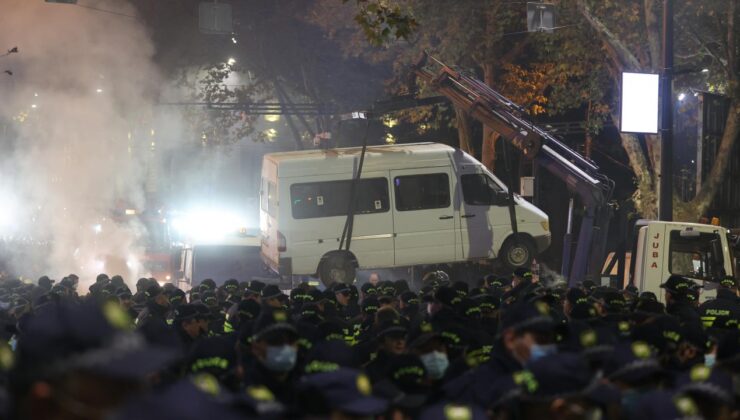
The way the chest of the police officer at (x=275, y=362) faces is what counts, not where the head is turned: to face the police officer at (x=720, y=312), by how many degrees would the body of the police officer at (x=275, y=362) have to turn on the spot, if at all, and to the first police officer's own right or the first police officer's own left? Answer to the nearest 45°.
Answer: approximately 90° to the first police officer's own left

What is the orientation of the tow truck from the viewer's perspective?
to the viewer's right

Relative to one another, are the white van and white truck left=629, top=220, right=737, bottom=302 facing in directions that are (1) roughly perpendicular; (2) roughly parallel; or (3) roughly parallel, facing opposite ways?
roughly parallel

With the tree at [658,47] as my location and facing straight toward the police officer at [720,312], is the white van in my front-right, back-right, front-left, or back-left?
front-right

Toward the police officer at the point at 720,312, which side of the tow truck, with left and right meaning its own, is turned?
right

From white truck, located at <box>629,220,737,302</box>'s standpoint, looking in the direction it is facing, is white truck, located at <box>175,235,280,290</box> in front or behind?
behind

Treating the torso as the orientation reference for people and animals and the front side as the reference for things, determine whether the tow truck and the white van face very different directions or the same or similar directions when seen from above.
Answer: same or similar directions

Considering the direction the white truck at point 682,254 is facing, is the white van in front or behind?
behind

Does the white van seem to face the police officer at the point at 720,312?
no

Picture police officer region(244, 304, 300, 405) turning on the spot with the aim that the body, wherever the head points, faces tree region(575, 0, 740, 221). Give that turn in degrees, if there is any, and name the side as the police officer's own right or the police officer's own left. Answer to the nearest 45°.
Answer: approximately 90° to the police officer's own left

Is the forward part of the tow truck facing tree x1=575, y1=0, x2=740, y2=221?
no

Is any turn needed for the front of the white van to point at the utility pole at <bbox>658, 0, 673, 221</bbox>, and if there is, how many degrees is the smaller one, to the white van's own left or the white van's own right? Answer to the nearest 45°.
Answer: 0° — it already faces it

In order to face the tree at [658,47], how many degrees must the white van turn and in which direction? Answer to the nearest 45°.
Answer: approximately 45° to its left

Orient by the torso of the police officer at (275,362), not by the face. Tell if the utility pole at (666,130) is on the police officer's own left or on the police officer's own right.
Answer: on the police officer's own left

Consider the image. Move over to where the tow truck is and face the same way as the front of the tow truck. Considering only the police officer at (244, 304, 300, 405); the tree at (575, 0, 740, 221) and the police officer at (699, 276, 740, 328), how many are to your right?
2

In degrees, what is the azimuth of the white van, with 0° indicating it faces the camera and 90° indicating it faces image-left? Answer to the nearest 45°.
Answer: approximately 270°
